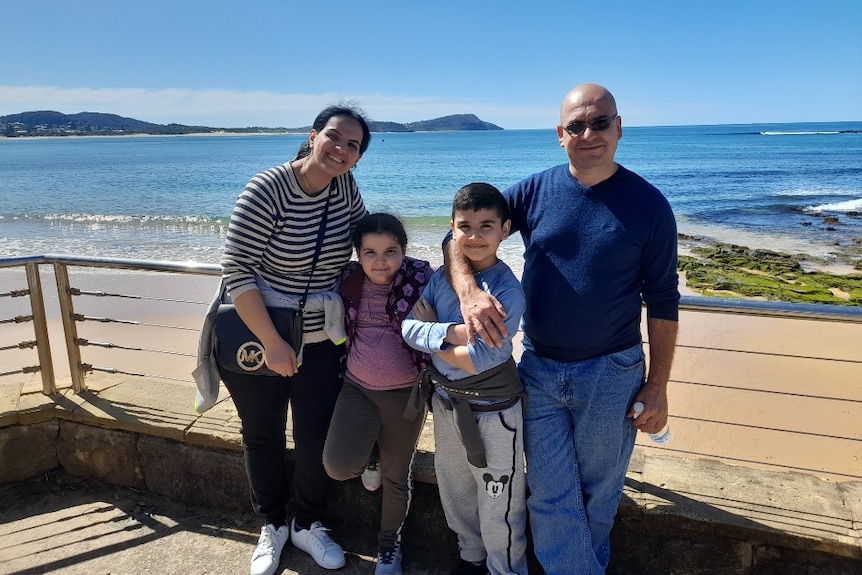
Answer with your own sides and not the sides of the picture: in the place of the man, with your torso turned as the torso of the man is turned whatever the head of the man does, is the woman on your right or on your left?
on your right

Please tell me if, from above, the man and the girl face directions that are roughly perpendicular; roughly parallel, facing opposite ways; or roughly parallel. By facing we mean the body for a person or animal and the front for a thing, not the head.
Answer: roughly parallel

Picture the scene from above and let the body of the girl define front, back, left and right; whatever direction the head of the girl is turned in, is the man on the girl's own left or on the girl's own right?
on the girl's own left

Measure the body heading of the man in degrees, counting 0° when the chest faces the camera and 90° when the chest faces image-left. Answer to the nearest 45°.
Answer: approximately 0°

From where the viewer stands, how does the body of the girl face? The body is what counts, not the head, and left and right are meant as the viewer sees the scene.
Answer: facing the viewer

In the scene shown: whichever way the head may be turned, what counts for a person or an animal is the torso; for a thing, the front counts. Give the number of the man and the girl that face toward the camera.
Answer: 2
